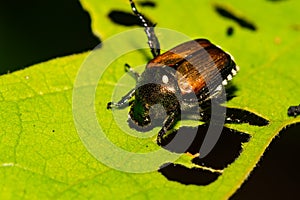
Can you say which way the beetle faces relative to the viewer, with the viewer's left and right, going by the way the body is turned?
facing the viewer and to the left of the viewer
